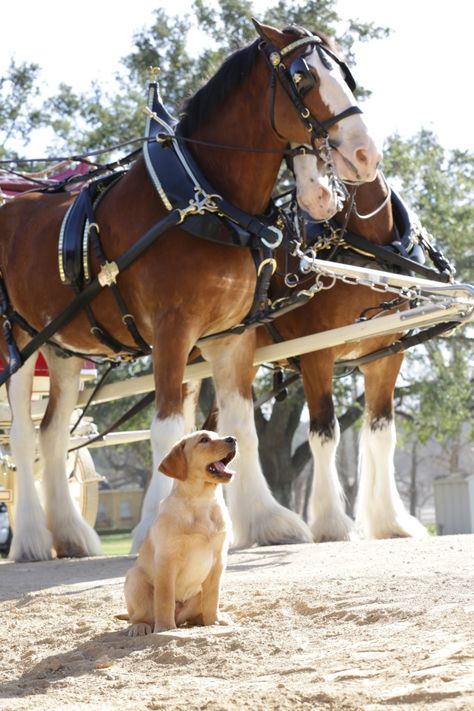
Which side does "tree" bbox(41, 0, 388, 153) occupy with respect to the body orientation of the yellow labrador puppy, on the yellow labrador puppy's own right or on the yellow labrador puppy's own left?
on the yellow labrador puppy's own left

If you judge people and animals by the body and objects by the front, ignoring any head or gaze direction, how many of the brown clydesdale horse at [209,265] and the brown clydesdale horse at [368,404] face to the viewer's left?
0

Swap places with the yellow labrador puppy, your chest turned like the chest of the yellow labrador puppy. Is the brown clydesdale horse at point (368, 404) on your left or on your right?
on your left

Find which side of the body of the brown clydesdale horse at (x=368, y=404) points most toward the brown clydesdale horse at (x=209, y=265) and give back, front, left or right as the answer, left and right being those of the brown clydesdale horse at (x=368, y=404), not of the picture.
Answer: right

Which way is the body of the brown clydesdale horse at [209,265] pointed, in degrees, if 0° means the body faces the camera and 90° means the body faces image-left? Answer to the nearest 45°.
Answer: approximately 315°

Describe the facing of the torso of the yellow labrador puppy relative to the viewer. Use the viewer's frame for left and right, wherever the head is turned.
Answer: facing the viewer and to the right of the viewer

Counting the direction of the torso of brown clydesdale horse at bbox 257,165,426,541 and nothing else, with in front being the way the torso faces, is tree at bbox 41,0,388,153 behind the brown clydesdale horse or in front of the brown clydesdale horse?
behind
